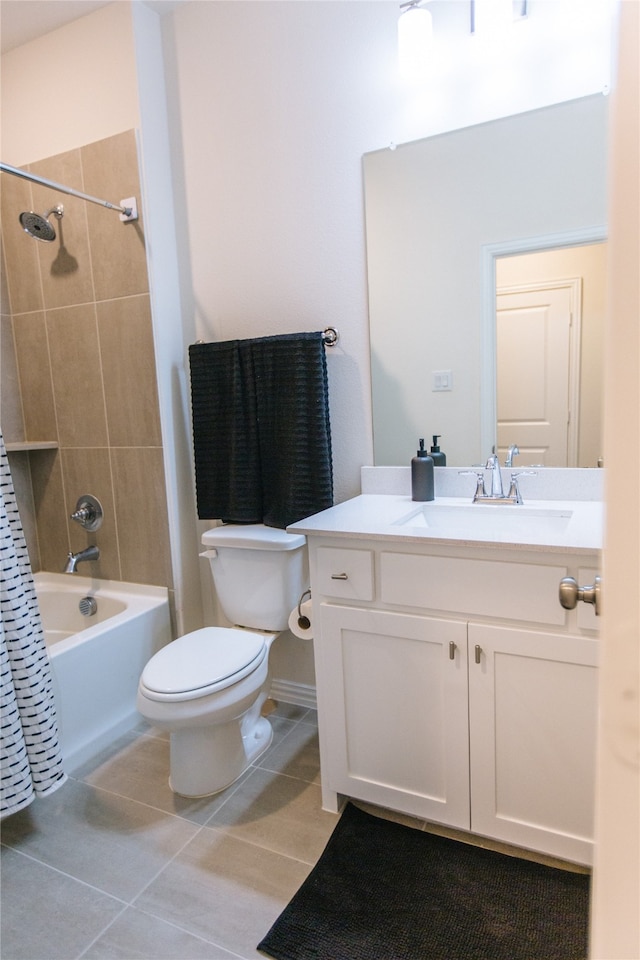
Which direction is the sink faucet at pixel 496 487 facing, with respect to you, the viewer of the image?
facing the viewer

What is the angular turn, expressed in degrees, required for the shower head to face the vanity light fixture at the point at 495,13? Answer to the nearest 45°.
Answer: approximately 90° to its left

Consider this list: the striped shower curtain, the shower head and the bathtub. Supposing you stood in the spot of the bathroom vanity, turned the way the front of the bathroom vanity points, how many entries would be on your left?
0

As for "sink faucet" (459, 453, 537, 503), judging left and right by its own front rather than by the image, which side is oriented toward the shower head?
right

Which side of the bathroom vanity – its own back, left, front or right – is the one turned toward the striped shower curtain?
right

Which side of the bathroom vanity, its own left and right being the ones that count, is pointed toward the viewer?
front

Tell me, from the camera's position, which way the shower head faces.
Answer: facing the viewer and to the left of the viewer
